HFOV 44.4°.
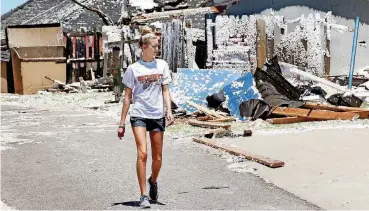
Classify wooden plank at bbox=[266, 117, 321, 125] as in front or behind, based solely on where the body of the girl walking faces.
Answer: behind

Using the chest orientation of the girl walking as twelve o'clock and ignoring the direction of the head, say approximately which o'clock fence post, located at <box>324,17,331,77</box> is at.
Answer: The fence post is roughly at 7 o'clock from the girl walking.

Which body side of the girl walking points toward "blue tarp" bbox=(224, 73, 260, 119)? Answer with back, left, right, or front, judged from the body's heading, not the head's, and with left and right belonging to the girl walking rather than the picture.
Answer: back

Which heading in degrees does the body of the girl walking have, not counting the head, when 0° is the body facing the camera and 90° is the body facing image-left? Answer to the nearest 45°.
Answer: approximately 0°

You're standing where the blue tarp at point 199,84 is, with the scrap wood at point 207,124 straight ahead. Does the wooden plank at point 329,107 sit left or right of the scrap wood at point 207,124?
left

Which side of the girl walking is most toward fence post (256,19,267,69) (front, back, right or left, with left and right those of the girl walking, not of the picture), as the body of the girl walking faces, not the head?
back

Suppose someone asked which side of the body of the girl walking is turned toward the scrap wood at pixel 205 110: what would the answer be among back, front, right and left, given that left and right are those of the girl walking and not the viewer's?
back

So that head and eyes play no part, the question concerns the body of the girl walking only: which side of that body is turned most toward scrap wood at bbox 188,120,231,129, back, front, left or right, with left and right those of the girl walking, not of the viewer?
back

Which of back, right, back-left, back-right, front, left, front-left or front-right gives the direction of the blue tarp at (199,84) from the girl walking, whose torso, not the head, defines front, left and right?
back
